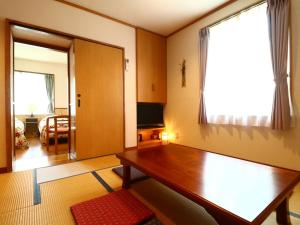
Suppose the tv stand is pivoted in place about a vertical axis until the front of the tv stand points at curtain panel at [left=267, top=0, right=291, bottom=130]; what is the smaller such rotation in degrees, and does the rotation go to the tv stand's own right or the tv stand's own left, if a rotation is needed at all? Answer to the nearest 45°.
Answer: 0° — it already faces it

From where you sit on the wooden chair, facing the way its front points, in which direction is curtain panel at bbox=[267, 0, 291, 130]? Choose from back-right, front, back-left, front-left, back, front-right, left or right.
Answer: back

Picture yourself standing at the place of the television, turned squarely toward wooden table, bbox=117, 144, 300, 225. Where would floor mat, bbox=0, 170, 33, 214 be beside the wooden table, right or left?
right

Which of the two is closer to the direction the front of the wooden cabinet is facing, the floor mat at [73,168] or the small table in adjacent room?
the floor mat

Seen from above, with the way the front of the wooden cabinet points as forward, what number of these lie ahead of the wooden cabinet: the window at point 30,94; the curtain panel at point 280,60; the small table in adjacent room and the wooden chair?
1

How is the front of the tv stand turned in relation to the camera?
facing the viewer and to the right of the viewer

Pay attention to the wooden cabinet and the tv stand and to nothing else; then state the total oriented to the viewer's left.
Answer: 0

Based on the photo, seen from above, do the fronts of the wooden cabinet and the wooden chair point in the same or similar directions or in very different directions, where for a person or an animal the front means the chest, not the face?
very different directions

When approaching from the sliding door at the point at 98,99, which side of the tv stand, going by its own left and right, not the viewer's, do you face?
right

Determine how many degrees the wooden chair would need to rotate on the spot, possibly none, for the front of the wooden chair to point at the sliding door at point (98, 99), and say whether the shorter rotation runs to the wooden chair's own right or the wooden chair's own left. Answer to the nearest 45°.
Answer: approximately 180°
